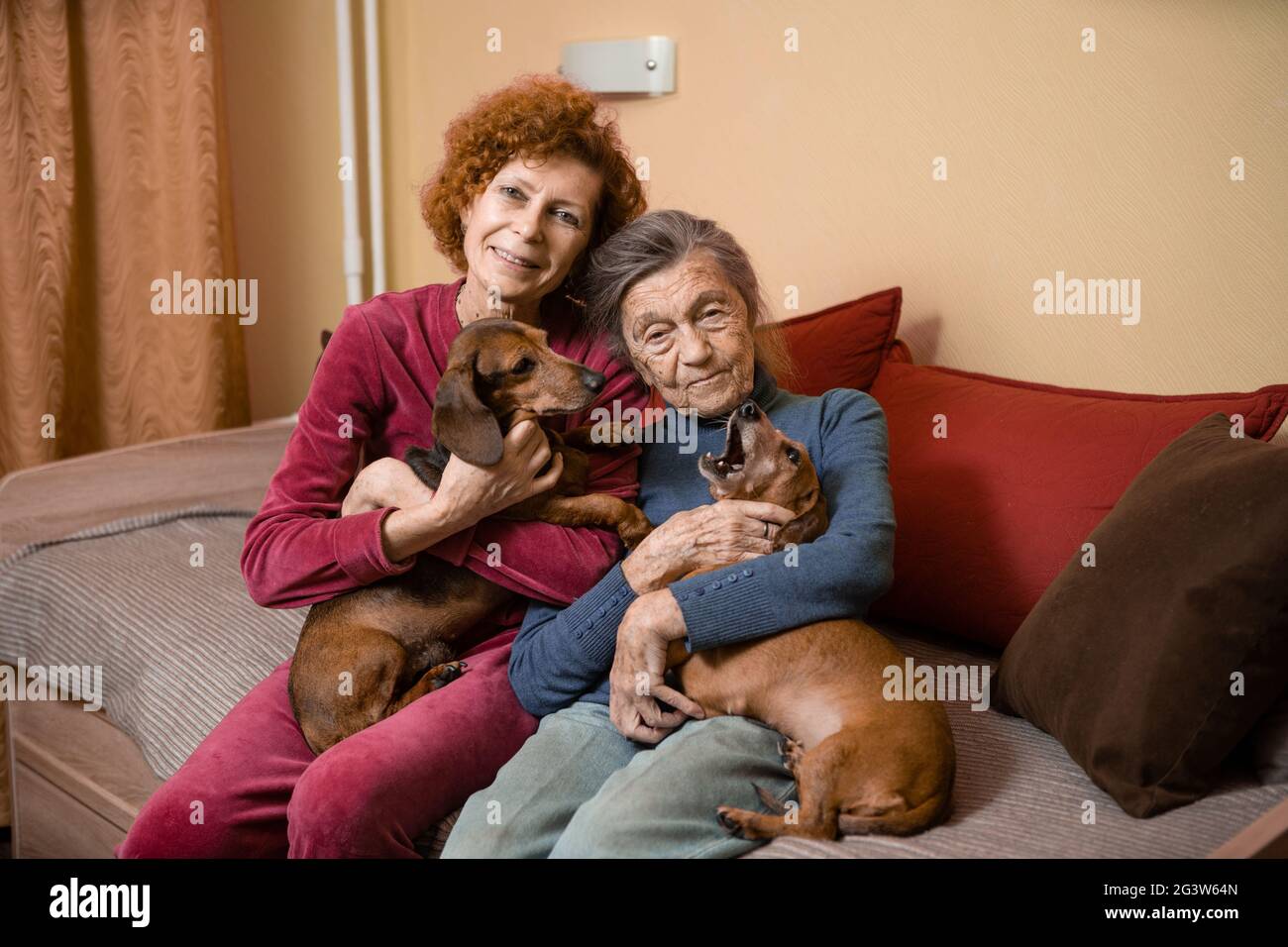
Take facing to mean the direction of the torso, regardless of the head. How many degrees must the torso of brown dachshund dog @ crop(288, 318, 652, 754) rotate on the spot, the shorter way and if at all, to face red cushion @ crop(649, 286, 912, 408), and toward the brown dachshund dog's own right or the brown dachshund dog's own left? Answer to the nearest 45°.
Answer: approximately 45° to the brown dachshund dog's own left

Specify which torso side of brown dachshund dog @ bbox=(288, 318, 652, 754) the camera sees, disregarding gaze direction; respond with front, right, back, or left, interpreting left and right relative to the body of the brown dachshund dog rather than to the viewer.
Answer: right

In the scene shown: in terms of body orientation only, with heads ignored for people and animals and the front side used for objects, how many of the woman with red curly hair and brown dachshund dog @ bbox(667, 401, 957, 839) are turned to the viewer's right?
0

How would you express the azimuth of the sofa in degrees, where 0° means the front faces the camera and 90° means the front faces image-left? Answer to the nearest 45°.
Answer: approximately 0°

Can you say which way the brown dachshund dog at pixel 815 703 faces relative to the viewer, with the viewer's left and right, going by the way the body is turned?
facing to the left of the viewer

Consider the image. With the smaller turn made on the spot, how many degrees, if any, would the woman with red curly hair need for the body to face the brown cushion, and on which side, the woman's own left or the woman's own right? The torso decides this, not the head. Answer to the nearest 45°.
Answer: approximately 45° to the woman's own left
